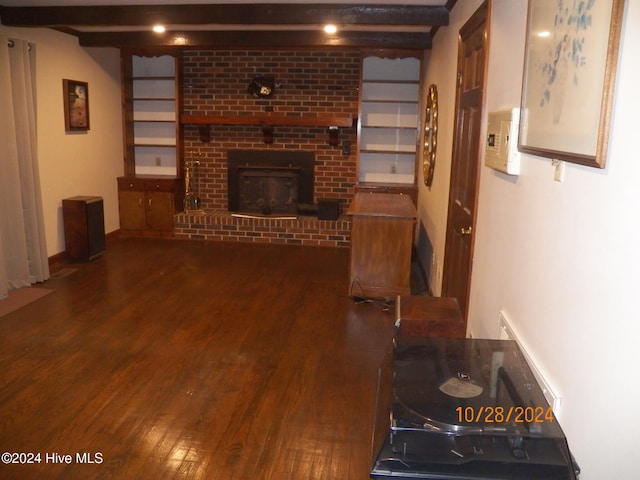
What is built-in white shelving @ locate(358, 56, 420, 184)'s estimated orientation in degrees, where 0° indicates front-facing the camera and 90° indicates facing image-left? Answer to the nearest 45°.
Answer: approximately 0°

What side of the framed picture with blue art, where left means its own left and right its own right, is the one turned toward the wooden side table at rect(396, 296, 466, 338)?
right

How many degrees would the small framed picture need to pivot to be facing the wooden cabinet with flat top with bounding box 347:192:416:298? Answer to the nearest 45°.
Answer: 0° — it already faces it

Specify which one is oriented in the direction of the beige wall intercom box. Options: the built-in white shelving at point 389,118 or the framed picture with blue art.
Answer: the built-in white shelving

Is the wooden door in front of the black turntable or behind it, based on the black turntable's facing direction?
behind

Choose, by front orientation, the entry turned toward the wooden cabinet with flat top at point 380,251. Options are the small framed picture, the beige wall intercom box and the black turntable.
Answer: the small framed picture

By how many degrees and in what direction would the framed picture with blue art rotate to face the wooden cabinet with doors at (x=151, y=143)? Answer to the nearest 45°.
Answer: approximately 90° to its right

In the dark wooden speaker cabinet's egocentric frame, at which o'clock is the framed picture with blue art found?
The framed picture with blue art is roughly at 1 o'clock from the dark wooden speaker cabinet.

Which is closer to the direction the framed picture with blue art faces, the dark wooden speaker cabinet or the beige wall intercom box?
the dark wooden speaker cabinet

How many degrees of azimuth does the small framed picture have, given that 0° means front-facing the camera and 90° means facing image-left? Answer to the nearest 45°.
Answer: approximately 315°
